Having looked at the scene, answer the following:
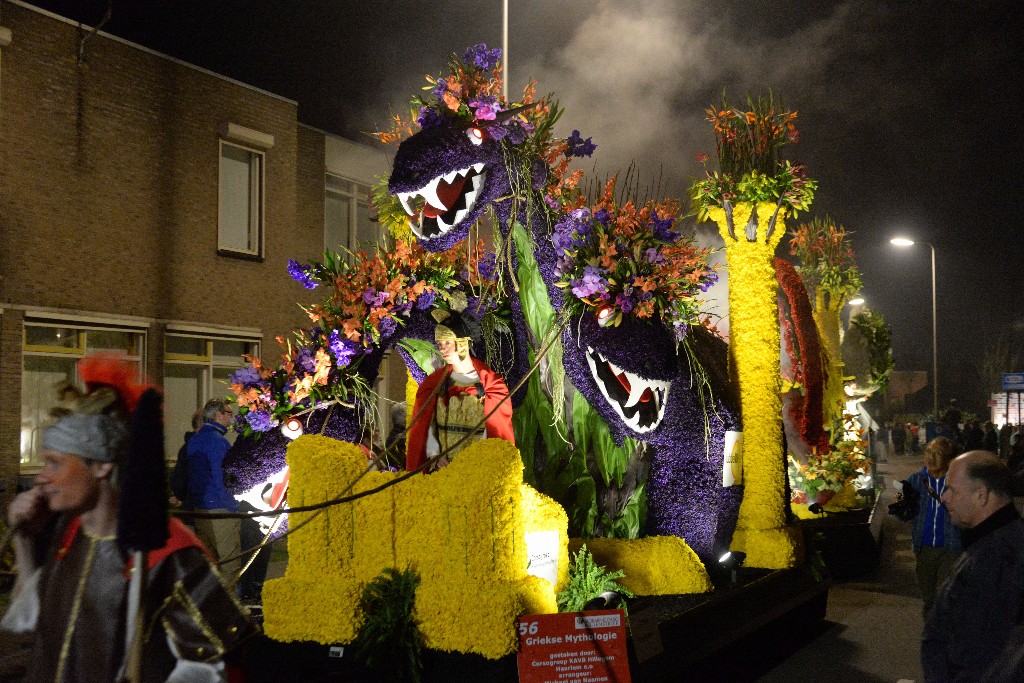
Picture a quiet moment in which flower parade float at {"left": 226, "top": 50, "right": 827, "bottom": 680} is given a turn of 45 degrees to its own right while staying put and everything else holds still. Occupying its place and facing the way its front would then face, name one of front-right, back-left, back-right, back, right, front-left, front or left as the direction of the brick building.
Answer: front-right

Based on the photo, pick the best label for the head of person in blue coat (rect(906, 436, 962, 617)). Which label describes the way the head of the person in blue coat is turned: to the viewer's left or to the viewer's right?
to the viewer's left

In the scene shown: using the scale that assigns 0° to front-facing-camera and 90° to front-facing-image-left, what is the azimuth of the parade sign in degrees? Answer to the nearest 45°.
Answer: approximately 0°

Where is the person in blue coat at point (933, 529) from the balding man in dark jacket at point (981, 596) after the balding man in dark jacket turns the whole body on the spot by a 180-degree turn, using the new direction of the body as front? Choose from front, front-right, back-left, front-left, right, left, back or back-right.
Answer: left

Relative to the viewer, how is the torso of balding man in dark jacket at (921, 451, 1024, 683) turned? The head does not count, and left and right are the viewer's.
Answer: facing to the left of the viewer

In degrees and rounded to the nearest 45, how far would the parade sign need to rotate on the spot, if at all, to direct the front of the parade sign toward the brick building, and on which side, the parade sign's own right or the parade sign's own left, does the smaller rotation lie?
approximately 135° to the parade sign's own right

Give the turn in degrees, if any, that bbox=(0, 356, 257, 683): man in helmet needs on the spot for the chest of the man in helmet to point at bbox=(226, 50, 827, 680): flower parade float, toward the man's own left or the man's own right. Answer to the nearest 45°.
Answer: approximately 180°

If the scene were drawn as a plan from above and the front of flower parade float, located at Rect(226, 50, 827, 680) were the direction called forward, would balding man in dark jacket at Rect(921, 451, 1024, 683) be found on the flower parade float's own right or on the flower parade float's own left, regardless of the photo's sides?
on the flower parade float's own left

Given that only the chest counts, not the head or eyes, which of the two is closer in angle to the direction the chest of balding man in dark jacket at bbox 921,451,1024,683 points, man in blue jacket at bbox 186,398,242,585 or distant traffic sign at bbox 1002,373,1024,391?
the man in blue jacket

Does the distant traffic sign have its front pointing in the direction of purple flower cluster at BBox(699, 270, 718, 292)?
yes

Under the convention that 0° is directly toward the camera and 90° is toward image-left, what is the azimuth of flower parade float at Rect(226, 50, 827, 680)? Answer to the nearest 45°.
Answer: approximately 45°

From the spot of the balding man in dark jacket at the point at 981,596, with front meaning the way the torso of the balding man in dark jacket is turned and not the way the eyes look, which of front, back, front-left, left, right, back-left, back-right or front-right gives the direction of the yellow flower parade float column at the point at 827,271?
right

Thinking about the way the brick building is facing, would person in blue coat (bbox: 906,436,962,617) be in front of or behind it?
in front

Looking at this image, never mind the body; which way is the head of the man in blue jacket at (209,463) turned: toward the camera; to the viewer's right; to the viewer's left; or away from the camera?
to the viewer's right

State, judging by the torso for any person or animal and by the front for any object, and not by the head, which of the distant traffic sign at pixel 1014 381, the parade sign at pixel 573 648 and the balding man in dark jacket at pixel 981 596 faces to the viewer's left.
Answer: the balding man in dark jacket
